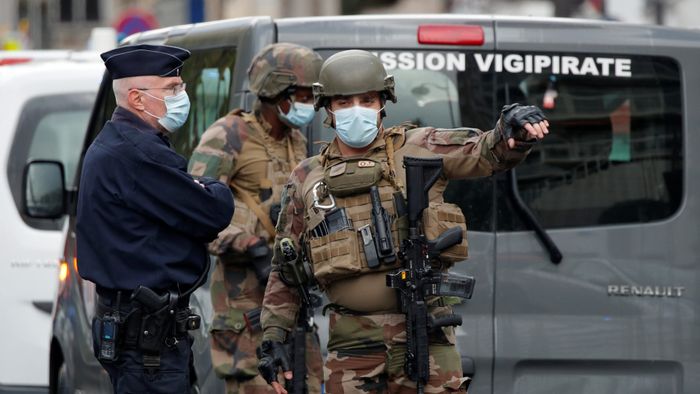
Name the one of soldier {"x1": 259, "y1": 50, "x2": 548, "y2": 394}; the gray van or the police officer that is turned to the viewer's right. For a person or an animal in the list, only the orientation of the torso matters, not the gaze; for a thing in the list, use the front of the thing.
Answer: the police officer

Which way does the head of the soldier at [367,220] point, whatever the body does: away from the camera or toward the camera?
toward the camera

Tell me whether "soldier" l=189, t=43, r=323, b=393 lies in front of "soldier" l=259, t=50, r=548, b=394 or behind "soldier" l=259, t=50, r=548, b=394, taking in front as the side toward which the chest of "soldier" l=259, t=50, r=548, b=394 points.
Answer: behind

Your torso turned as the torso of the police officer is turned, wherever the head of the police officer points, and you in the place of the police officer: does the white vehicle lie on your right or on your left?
on your left

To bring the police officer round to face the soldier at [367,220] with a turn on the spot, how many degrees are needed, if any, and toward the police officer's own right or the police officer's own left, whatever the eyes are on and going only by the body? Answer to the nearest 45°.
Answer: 0° — they already face them

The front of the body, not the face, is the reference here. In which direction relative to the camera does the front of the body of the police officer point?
to the viewer's right

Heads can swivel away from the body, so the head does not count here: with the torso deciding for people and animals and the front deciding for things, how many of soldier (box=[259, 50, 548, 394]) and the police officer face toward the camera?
1

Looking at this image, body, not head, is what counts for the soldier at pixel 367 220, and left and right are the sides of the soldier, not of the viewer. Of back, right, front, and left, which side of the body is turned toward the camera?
front

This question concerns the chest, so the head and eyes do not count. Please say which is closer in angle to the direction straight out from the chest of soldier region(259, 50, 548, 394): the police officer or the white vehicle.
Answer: the police officer

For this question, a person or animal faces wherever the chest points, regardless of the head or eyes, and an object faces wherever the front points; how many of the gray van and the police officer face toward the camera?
0

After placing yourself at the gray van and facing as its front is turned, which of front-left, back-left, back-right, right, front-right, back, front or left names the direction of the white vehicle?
front

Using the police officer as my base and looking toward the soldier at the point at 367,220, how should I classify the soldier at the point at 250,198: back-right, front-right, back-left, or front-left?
front-left

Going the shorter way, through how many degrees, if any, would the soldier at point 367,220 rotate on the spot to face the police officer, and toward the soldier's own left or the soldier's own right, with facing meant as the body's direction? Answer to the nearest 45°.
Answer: approximately 90° to the soldier's own right

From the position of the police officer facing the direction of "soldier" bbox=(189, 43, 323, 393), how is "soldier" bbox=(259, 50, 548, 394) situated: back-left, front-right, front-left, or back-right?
front-right
